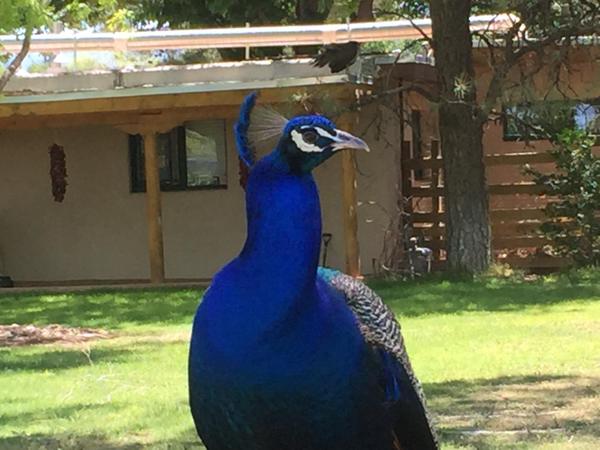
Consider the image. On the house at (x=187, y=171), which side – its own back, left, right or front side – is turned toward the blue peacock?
front

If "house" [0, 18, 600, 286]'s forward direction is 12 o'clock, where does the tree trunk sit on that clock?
The tree trunk is roughly at 10 o'clock from the house.

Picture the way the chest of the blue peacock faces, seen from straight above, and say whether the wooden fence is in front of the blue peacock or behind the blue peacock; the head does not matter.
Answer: behind

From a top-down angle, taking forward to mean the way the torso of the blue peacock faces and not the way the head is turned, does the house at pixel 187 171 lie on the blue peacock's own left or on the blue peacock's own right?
on the blue peacock's own right

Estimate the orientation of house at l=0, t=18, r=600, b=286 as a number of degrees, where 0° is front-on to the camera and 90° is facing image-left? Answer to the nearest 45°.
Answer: approximately 0°

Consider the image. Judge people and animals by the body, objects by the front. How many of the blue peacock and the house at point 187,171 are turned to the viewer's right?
0

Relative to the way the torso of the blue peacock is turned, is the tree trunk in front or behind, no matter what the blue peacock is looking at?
behind

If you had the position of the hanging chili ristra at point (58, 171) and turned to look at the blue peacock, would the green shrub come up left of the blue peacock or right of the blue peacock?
left

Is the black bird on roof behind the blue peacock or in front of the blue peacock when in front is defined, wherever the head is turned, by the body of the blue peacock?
behind

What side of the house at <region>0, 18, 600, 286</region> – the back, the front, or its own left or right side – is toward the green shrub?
left
